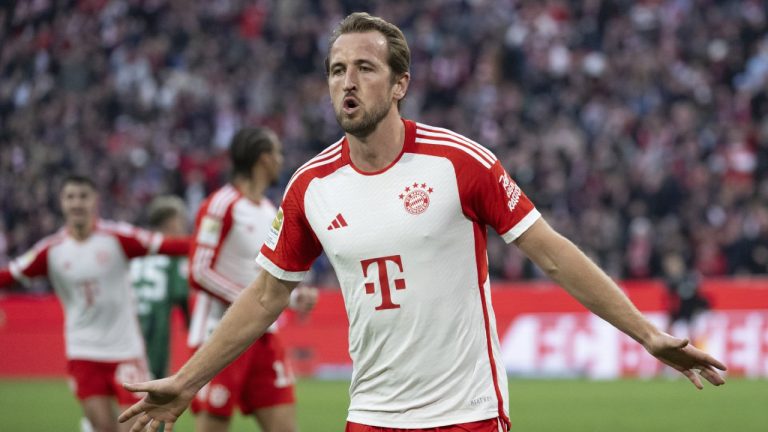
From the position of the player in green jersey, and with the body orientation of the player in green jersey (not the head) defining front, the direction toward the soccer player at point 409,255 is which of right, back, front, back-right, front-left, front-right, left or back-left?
back-right

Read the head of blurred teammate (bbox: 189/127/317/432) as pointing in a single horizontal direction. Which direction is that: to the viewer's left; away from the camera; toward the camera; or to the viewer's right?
to the viewer's right

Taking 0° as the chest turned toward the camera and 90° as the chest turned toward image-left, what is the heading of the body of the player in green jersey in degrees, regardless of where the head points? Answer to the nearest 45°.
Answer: approximately 225°

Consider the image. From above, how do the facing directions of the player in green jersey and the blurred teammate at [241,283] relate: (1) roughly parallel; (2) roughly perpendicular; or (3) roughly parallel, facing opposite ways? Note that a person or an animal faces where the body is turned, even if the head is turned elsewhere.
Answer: roughly perpendicular

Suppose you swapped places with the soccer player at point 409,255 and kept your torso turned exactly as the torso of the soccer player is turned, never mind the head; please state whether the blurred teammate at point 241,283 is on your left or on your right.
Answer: on your right

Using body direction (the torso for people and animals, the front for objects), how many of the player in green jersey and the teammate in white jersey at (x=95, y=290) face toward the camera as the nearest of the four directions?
1

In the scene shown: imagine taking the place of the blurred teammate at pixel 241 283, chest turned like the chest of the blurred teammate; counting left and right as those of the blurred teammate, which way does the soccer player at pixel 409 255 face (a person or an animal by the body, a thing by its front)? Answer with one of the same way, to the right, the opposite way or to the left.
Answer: to the right

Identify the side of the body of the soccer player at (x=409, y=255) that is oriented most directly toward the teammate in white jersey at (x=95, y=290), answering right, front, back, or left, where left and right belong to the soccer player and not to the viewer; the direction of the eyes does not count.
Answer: right

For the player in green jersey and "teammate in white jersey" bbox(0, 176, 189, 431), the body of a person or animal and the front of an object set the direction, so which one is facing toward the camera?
the teammate in white jersey

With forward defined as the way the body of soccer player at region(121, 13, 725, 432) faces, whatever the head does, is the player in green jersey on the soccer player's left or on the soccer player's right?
on the soccer player's right

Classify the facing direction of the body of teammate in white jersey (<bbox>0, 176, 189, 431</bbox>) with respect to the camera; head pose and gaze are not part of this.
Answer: toward the camera
